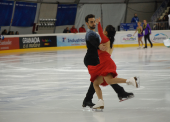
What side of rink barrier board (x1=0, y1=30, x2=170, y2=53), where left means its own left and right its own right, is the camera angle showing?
front

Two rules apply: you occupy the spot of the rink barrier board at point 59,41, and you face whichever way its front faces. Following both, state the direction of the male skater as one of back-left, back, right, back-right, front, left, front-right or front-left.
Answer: front

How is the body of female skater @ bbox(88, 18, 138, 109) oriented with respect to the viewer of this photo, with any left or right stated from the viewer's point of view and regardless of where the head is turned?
facing to the left of the viewer

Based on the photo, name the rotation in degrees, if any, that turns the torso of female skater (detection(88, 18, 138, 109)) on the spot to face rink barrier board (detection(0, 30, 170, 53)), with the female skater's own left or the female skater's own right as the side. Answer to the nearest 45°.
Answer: approximately 90° to the female skater's own right

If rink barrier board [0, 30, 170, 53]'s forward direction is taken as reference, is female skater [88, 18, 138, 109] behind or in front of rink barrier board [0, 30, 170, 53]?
in front

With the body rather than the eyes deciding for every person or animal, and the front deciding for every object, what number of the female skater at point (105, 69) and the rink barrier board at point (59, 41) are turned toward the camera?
1
